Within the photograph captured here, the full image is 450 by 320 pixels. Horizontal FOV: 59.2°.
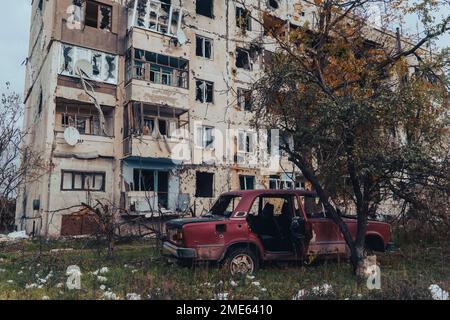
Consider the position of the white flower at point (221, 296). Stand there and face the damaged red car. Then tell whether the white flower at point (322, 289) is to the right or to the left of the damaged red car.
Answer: right

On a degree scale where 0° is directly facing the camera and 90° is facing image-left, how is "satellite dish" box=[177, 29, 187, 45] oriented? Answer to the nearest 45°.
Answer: approximately 315°

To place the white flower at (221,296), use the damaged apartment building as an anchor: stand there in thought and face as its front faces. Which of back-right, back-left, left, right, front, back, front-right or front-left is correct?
front-right

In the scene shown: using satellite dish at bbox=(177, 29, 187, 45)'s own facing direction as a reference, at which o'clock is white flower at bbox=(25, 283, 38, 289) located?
The white flower is roughly at 2 o'clock from the satellite dish.

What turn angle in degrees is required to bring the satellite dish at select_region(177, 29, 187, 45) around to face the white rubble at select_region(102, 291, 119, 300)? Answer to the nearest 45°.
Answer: approximately 45° to its right

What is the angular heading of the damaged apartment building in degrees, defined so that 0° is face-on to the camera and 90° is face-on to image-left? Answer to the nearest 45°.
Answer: approximately 315°

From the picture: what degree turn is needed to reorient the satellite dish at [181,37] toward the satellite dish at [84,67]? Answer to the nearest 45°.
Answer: approximately 135° to its right

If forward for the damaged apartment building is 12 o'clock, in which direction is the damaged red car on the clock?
The damaged red car is roughly at 1 o'clock from the damaged apartment building.

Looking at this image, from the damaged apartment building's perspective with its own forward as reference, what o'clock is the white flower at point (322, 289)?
The white flower is roughly at 1 o'clock from the damaged apartment building.
